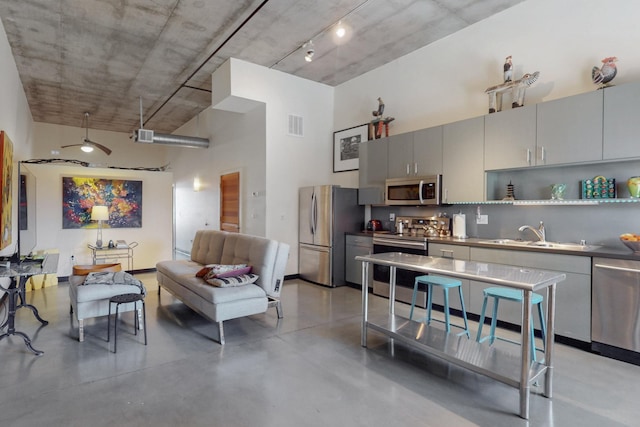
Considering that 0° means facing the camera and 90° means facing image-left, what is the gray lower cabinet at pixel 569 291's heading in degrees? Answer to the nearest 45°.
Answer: approximately 45°

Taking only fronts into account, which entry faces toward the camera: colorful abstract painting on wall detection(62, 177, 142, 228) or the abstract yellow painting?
the colorful abstract painting on wall

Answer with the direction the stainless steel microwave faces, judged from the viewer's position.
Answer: facing the viewer and to the left of the viewer

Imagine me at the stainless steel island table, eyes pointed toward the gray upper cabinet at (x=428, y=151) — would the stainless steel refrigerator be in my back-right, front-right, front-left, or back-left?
front-left

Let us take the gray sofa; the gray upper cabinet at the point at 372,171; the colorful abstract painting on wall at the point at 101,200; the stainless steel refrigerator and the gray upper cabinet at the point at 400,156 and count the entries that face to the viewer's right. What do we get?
0

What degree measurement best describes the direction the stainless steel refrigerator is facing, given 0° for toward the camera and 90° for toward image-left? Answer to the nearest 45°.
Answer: approximately 45°

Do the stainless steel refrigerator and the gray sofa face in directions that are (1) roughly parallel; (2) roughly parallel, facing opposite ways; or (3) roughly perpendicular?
roughly parallel

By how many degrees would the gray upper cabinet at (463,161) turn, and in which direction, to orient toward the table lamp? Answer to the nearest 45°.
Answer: approximately 45° to its right

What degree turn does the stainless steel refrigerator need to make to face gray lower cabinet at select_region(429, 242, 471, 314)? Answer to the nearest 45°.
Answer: approximately 90° to its left

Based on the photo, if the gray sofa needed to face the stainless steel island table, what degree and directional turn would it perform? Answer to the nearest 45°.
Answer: approximately 90° to its left

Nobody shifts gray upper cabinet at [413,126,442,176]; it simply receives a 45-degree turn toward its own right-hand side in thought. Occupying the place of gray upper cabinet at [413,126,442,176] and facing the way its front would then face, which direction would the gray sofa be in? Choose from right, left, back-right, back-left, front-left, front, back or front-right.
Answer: front-left

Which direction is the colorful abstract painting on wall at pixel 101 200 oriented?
toward the camera

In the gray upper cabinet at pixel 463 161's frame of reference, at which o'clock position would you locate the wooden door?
The wooden door is roughly at 2 o'clock from the gray upper cabinet.

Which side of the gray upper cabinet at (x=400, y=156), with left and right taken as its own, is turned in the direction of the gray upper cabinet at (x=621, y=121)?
left

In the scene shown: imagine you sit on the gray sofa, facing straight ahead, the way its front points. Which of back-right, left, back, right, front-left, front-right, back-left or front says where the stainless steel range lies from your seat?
back-left

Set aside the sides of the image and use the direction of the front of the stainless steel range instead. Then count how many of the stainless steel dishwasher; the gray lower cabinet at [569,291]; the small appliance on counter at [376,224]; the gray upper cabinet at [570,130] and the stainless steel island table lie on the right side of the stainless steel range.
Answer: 1

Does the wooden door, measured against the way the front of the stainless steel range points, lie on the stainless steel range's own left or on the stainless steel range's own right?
on the stainless steel range's own right

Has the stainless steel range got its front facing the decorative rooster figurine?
no

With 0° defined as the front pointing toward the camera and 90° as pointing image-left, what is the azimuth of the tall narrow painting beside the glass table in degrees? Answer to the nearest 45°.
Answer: approximately 270°

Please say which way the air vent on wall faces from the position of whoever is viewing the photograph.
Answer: facing the viewer and to the right of the viewer
